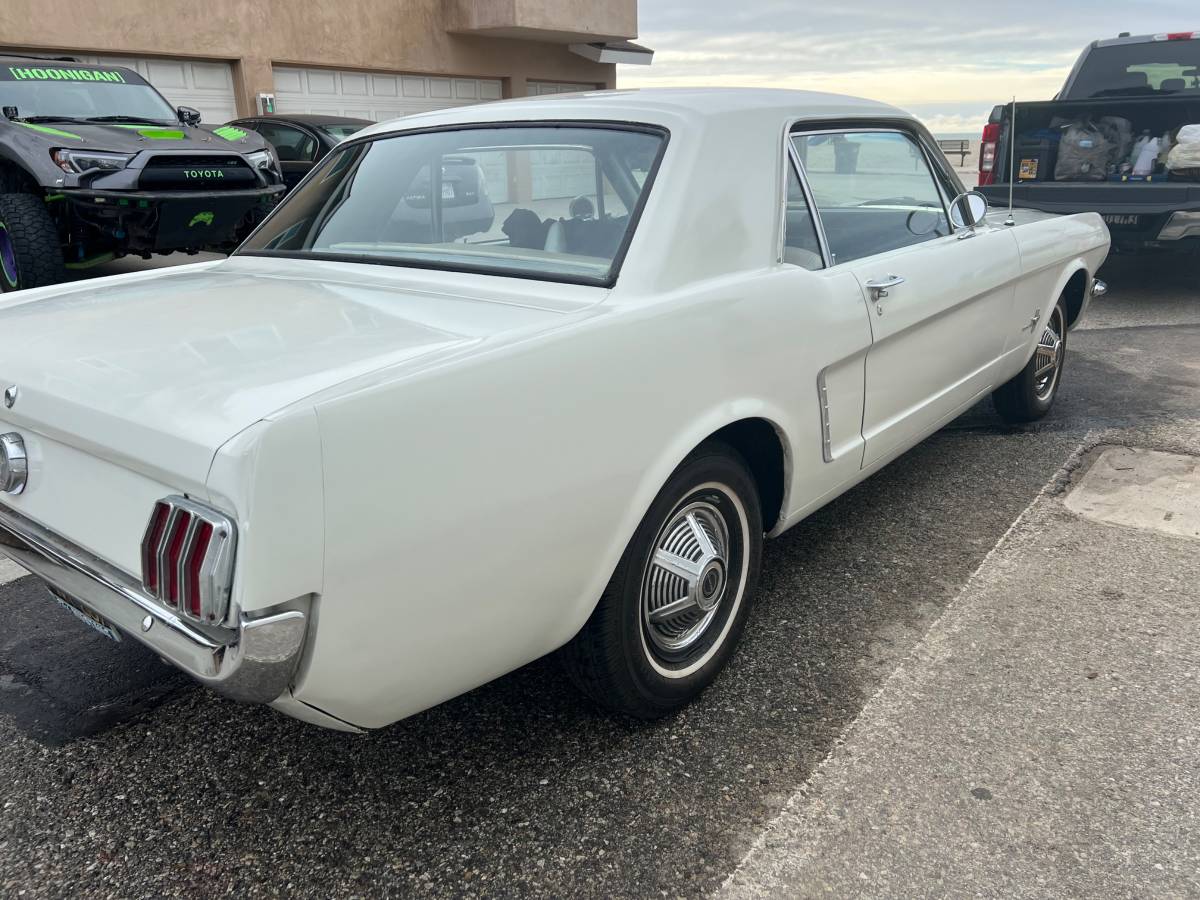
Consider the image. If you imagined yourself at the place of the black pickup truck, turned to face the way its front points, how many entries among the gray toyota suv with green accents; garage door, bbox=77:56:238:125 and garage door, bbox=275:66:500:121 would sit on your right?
0

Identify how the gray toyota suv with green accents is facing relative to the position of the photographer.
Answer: facing the viewer and to the right of the viewer

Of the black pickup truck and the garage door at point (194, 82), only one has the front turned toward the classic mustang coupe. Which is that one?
the garage door

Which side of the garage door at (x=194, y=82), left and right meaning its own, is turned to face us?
front

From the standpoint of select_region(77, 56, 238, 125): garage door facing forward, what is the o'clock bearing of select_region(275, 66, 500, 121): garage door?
select_region(275, 66, 500, 121): garage door is roughly at 8 o'clock from select_region(77, 56, 238, 125): garage door.

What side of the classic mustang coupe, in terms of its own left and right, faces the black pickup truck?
front

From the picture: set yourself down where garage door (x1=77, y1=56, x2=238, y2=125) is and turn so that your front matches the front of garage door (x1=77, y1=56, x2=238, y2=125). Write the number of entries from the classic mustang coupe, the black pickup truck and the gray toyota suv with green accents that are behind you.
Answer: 0

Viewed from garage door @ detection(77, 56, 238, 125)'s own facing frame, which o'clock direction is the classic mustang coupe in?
The classic mustang coupe is roughly at 12 o'clock from the garage door.

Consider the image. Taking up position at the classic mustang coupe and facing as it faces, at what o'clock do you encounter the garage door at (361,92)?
The garage door is roughly at 10 o'clock from the classic mustang coupe.

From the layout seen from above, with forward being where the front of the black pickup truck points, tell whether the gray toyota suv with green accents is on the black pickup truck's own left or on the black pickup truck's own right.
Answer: on the black pickup truck's own left

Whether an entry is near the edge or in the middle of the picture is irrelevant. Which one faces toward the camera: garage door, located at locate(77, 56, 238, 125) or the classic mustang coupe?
the garage door

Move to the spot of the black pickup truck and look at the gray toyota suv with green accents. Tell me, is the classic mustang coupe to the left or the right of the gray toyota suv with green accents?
left

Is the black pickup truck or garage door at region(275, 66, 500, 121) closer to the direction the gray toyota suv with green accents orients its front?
the black pickup truck

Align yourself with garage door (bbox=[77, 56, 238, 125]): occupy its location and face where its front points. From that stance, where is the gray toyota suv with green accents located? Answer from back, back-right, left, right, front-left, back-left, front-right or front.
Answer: front

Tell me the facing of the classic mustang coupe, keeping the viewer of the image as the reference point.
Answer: facing away from the viewer and to the right of the viewer

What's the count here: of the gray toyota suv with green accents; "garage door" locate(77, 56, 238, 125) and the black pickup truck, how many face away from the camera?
1

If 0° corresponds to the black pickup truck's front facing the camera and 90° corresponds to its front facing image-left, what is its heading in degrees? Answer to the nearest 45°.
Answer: approximately 180°

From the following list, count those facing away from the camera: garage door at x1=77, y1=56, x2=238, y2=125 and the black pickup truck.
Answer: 1

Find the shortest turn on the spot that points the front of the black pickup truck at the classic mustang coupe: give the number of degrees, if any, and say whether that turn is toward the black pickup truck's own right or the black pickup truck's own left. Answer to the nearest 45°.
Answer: approximately 180°

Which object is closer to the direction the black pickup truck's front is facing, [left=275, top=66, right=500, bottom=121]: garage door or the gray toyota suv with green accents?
the garage door

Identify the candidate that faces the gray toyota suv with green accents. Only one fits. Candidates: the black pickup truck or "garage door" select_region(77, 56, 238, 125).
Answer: the garage door
